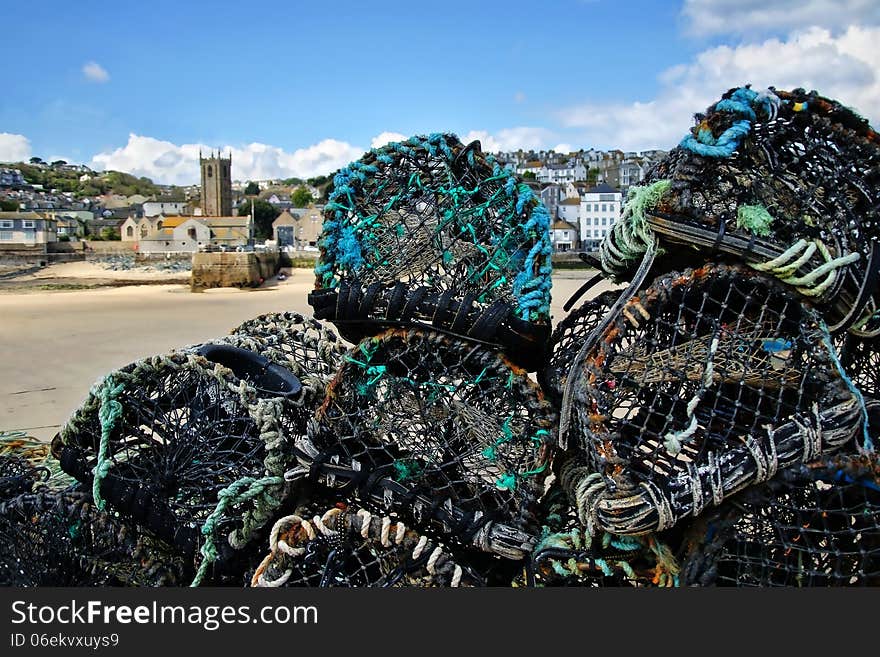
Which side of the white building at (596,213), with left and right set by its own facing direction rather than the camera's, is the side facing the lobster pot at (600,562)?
front

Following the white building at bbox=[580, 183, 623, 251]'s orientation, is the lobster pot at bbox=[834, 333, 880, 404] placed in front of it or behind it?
in front

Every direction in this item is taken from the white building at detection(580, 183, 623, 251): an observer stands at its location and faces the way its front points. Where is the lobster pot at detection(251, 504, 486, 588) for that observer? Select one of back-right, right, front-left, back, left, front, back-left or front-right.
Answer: front

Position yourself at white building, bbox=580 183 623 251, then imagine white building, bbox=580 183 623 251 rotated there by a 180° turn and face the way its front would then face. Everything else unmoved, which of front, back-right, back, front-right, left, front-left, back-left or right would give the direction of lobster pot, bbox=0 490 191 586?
back

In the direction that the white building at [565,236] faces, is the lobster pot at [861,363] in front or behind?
in front

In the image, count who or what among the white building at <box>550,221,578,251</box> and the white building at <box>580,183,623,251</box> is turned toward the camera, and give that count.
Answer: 2

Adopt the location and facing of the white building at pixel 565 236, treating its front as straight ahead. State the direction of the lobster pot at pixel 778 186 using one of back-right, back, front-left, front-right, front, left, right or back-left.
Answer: front

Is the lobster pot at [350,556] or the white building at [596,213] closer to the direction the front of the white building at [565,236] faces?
the lobster pot

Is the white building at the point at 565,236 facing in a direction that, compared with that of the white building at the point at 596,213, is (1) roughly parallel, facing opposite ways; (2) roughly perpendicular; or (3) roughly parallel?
roughly parallel

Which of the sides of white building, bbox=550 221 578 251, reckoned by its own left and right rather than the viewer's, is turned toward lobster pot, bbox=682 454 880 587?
front

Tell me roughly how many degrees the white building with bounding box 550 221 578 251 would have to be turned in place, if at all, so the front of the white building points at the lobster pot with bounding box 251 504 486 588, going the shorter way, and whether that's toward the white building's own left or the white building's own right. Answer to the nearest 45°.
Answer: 0° — it already faces it

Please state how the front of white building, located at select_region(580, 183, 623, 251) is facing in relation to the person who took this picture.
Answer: facing the viewer

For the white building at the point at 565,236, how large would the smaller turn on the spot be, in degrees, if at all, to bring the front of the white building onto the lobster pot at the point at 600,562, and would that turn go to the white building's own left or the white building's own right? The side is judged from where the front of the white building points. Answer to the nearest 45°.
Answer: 0° — it already faces it

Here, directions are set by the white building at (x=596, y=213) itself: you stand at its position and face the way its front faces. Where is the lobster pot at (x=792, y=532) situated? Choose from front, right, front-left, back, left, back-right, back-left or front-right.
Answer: front

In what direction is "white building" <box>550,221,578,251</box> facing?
toward the camera

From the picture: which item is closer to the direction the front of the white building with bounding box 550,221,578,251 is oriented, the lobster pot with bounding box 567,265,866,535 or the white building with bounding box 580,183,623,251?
the lobster pot

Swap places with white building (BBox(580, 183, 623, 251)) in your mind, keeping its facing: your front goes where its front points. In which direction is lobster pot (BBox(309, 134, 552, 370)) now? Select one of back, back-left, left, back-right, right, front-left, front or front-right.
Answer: front

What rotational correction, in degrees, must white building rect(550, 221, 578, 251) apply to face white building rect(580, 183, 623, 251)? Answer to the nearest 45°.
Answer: approximately 135° to its left

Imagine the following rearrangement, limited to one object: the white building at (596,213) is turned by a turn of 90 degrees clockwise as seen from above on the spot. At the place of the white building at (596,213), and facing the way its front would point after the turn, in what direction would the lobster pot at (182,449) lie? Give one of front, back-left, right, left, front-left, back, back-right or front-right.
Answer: left

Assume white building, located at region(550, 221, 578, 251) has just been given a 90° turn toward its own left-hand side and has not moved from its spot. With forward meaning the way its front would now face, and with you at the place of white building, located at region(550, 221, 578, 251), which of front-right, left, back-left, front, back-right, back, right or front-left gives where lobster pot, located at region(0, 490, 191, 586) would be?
right
